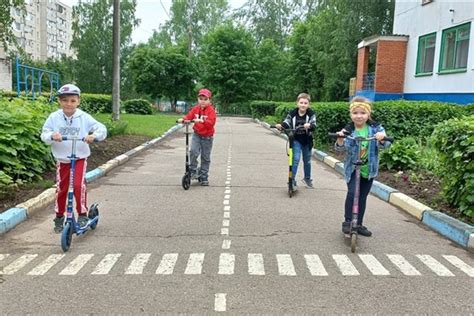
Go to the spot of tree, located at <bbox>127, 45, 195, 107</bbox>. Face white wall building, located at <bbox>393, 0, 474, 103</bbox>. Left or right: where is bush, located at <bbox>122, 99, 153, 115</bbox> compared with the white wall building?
right

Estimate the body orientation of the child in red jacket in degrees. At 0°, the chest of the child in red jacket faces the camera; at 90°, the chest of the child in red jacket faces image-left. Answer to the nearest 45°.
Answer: approximately 45°

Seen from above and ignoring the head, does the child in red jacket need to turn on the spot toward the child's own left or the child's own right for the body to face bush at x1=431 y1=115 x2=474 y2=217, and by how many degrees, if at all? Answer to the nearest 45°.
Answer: approximately 90° to the child's own left

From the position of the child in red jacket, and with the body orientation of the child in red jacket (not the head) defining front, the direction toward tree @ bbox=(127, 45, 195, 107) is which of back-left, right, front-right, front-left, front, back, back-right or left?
back-right

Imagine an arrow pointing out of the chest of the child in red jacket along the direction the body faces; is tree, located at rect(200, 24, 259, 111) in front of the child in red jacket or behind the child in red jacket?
behind

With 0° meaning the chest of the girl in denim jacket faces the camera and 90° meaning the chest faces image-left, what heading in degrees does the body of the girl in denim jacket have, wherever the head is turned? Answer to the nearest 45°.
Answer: approximately 0°

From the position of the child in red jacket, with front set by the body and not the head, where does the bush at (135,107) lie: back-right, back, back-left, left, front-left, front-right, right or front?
back-right

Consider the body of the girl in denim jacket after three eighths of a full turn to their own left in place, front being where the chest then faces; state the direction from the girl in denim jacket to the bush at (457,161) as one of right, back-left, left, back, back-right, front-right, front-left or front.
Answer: front

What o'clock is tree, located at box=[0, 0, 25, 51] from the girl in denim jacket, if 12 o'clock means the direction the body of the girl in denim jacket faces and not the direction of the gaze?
The tree is roughly at 4 o'clock from the girl in denim jacket.
